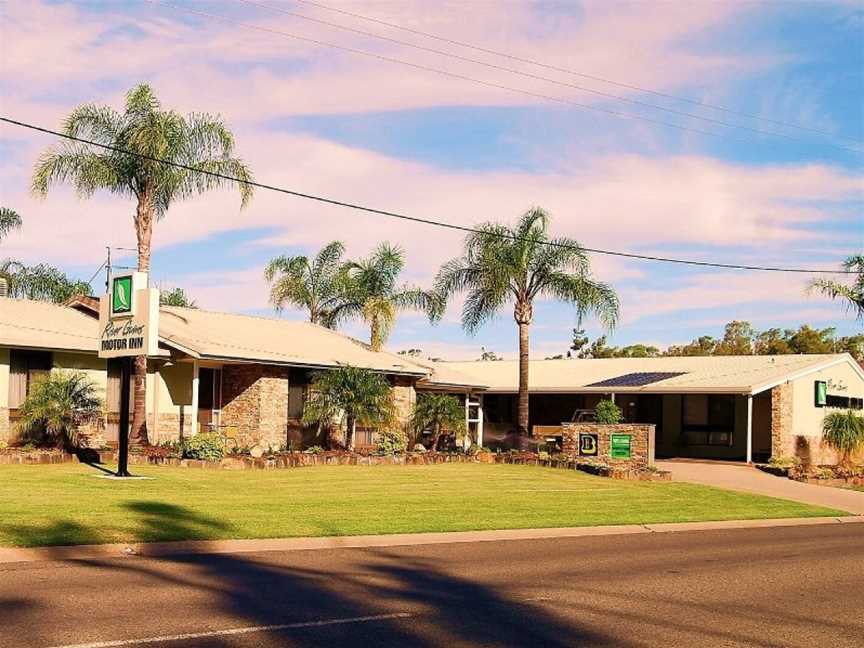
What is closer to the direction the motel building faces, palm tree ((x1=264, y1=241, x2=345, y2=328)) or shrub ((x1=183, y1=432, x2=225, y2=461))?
the shrub

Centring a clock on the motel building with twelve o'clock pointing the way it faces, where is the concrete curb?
The concrete curb is roughly at 12 o'clock from the motel building.

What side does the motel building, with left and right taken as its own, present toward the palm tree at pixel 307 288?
back

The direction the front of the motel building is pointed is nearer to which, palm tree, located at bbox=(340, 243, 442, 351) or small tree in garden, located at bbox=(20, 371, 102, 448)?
the small tree in garden

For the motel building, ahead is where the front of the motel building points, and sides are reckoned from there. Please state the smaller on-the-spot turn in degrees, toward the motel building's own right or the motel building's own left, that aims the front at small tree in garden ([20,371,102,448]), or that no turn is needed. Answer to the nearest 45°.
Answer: approximately 45° to the motel building's own right

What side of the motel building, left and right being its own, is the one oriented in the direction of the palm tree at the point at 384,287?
back

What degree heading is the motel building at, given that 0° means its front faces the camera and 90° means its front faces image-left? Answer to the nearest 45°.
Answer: approximately 0°

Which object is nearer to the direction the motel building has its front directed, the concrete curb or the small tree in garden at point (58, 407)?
the concrete curb

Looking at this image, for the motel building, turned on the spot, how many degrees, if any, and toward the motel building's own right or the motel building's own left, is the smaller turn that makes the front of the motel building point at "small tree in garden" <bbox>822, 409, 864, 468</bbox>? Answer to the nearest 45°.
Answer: approximately 90° to the motel building's own left
